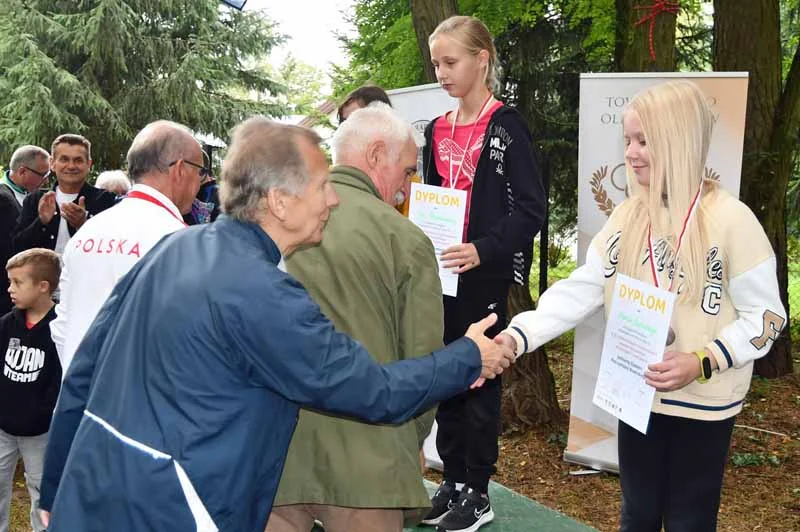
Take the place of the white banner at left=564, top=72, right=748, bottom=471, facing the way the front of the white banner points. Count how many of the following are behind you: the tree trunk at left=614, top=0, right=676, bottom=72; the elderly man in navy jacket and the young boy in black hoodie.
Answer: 1

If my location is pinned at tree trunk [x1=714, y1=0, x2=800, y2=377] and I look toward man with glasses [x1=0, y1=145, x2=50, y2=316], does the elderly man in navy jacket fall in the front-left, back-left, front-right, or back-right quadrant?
front-left

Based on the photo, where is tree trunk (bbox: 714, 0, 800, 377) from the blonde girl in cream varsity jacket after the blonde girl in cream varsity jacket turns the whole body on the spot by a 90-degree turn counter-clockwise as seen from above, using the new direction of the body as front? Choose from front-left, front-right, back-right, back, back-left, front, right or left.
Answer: back-left

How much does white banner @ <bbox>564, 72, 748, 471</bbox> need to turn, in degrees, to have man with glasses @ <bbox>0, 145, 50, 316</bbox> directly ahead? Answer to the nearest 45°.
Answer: approximately 90° to its right

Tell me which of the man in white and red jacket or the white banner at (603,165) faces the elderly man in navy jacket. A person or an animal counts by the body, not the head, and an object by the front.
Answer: the white banner

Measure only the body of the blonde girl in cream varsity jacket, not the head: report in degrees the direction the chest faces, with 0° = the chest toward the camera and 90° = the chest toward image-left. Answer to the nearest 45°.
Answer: approximately 45°

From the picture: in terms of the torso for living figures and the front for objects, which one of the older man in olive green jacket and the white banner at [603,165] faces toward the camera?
the white banner

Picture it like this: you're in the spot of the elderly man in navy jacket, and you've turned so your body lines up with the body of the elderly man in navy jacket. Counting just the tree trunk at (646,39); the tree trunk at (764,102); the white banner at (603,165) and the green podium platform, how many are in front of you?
4

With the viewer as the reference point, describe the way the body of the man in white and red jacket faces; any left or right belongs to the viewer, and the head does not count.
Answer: facing away from the viewer and to the right of the viewer

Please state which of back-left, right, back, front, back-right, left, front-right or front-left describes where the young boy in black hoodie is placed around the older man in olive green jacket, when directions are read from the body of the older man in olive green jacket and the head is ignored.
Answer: left

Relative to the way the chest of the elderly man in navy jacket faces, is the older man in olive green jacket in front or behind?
in front

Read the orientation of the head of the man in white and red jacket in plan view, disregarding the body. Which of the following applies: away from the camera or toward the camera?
away from the camera

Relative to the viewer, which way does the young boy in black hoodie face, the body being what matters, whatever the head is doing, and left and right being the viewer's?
facing the viewer and to the left of the viewer

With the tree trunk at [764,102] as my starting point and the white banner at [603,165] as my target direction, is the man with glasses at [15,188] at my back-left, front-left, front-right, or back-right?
front-right

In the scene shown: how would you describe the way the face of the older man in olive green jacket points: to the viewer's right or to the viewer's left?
to the viewer's right

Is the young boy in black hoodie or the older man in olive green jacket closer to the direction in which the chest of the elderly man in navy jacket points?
the older man in olive green jacket
